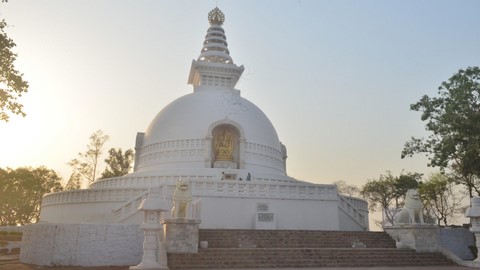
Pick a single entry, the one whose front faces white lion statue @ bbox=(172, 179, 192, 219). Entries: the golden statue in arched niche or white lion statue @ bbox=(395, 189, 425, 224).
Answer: the golden statue in arched niche

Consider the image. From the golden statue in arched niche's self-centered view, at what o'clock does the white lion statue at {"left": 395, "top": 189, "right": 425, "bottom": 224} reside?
The white lion statue is roughly at 11 o'clock from the golden statue in arched niche.

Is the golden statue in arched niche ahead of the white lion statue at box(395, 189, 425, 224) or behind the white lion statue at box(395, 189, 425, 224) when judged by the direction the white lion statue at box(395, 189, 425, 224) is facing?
behind

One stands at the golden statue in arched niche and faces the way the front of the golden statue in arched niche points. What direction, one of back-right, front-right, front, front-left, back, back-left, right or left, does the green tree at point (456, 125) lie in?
front-left

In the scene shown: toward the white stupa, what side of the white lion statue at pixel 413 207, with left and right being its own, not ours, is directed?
back

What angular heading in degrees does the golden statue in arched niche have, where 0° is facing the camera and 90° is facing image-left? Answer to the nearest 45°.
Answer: approximately 0°

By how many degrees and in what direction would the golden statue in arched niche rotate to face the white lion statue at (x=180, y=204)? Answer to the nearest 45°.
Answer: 0° — it already faces it
